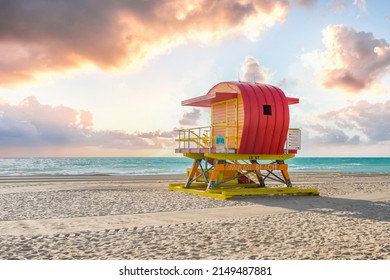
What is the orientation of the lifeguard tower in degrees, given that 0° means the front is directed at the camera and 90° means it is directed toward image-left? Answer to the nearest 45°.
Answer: approximately 45°
